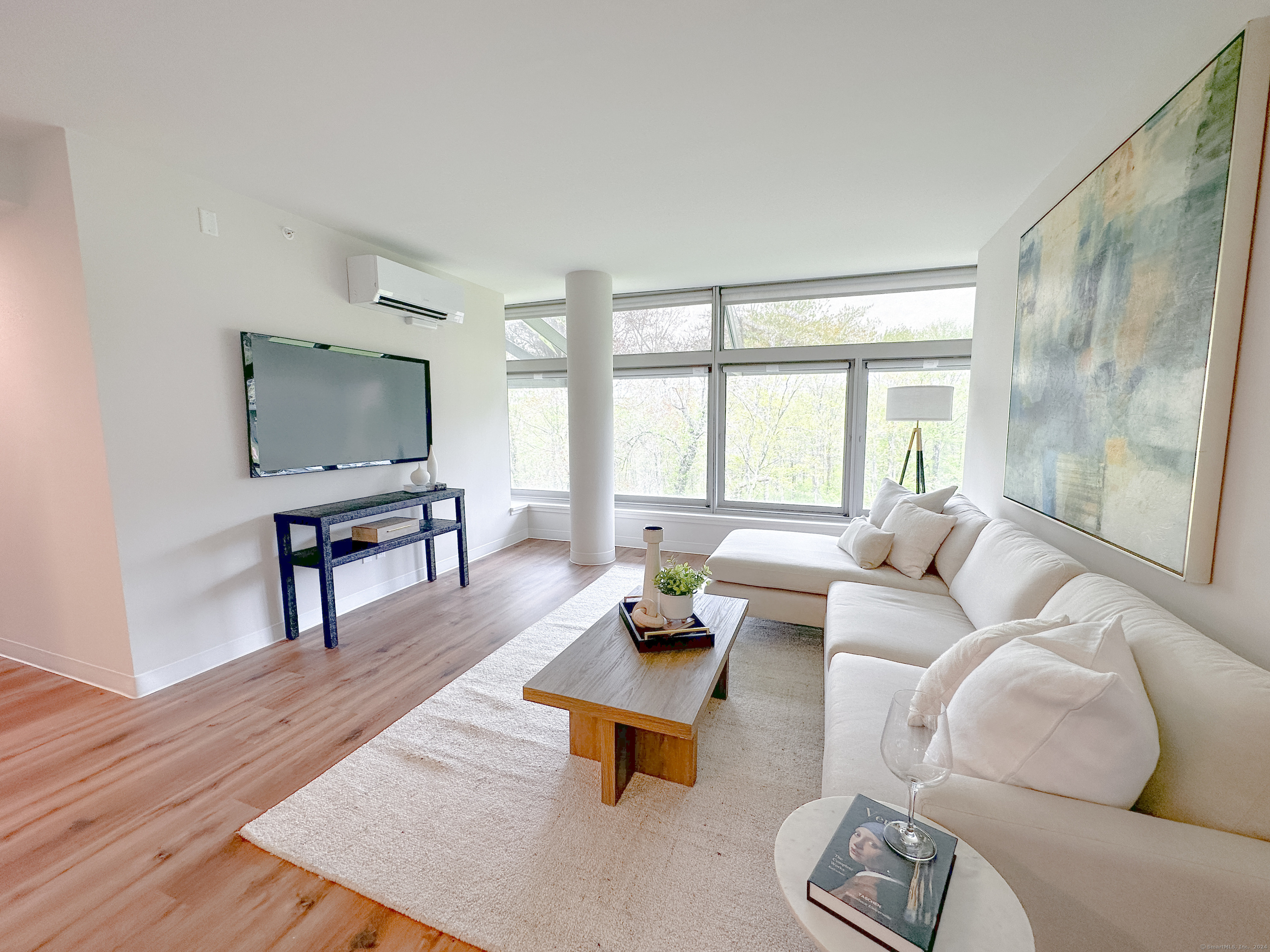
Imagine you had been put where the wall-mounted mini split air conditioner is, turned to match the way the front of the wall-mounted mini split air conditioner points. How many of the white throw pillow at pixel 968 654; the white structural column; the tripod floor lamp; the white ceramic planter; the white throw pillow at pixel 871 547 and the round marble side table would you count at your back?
0

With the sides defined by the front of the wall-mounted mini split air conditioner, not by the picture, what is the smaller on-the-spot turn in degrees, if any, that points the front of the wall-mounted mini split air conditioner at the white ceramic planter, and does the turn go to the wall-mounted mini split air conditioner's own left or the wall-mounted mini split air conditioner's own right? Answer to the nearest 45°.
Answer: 0° — it already faces it

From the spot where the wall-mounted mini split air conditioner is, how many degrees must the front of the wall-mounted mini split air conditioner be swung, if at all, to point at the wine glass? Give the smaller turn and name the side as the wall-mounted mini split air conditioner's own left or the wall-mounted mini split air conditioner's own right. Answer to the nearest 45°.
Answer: approximately 45° to the wall-mounted mini split air conditioner's own right

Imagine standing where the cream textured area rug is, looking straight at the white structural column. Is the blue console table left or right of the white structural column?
left

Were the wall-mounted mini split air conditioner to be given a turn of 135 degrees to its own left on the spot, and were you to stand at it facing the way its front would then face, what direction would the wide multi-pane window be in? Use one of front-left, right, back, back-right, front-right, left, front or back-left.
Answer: right

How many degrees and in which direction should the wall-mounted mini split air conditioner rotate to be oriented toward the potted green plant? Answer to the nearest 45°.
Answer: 0° — it already faces it

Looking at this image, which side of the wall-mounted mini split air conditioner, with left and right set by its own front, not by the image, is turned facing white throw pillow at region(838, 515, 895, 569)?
front

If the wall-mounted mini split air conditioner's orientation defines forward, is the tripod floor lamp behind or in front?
in front

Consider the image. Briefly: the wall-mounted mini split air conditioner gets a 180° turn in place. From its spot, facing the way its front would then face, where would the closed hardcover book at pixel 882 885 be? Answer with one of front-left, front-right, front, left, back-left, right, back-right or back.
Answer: back-left

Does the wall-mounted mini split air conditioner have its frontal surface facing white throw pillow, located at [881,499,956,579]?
yes

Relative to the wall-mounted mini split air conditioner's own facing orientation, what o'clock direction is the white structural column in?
The white structural column is roughly at 10 o'clock from the wall-mounted mini split air conditioner.

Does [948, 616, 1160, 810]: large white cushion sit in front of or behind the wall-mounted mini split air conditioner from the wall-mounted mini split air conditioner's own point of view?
in front

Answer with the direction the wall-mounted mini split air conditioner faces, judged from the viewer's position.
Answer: facing the viewer and to the right of the viewer

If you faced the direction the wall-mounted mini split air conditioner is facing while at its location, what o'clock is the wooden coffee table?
The wooden coffee table is roughly at 1 o'clock from the wall-mounted mini split air conditioner.

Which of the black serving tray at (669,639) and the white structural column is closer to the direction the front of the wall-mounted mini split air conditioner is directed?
the black serving tray

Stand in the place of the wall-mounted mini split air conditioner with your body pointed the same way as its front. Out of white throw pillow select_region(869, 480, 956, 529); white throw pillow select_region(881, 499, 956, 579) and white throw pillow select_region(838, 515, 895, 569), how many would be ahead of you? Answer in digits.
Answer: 3

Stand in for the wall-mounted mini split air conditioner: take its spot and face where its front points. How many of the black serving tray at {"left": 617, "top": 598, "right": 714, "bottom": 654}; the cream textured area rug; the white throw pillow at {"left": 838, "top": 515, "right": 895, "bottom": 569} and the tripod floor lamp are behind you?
0

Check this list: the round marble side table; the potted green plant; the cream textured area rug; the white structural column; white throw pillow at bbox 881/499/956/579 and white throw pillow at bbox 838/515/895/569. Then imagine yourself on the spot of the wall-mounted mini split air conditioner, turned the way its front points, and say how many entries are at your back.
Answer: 0
